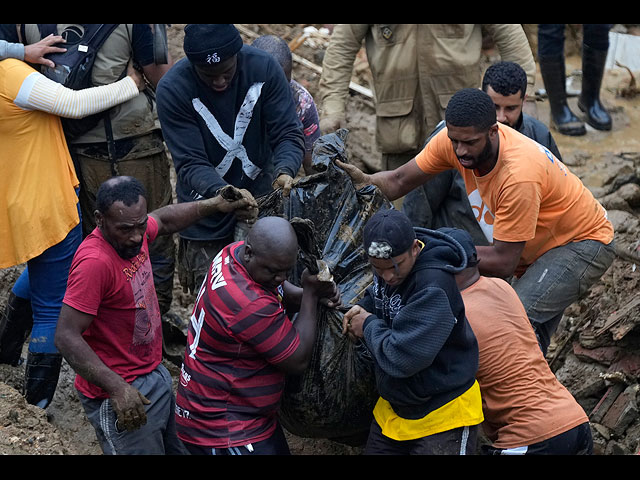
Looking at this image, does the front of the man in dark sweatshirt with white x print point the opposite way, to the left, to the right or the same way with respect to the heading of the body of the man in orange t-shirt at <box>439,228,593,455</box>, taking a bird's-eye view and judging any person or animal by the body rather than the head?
the opposite way

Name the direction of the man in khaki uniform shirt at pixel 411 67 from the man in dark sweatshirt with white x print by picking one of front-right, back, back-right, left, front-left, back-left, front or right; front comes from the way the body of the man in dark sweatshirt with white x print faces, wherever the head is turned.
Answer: back-left

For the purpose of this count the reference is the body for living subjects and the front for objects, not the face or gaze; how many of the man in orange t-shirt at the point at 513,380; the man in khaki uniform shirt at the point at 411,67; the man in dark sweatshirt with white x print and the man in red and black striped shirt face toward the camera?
2

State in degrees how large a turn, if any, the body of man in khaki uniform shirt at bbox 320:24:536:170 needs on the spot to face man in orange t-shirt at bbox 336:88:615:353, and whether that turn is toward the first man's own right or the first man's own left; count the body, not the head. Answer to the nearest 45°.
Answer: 0° — they already face them

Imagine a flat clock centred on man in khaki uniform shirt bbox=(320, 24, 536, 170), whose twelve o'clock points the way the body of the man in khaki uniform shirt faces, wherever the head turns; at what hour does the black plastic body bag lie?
The black plastic body bag is roughly at 12 o'clock from the man in khaki uniform shirt.

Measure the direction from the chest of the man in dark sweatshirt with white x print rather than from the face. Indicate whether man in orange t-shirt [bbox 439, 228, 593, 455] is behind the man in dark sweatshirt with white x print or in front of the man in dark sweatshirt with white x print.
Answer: in front

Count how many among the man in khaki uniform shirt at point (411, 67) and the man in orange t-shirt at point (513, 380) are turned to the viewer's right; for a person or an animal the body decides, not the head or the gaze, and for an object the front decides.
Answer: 0

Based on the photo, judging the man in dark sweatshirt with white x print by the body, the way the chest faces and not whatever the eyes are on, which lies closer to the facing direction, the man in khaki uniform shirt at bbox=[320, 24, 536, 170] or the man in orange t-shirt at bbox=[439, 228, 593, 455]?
the man in orange t-shirt

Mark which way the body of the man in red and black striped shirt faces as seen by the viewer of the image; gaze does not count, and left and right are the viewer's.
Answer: facing to the right of the viewer

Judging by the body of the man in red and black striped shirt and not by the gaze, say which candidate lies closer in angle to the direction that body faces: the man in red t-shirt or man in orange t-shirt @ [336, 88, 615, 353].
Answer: the man in orange t-shirt

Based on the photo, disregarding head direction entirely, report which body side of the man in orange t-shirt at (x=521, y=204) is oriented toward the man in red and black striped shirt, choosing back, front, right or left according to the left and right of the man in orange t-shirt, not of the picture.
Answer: front

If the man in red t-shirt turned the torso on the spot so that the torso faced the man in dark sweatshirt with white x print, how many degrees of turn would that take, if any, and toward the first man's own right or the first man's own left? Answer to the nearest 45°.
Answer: approximately 90° to the first man's own left

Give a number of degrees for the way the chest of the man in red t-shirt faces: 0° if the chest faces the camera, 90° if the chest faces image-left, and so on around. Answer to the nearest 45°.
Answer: approximately 315°
